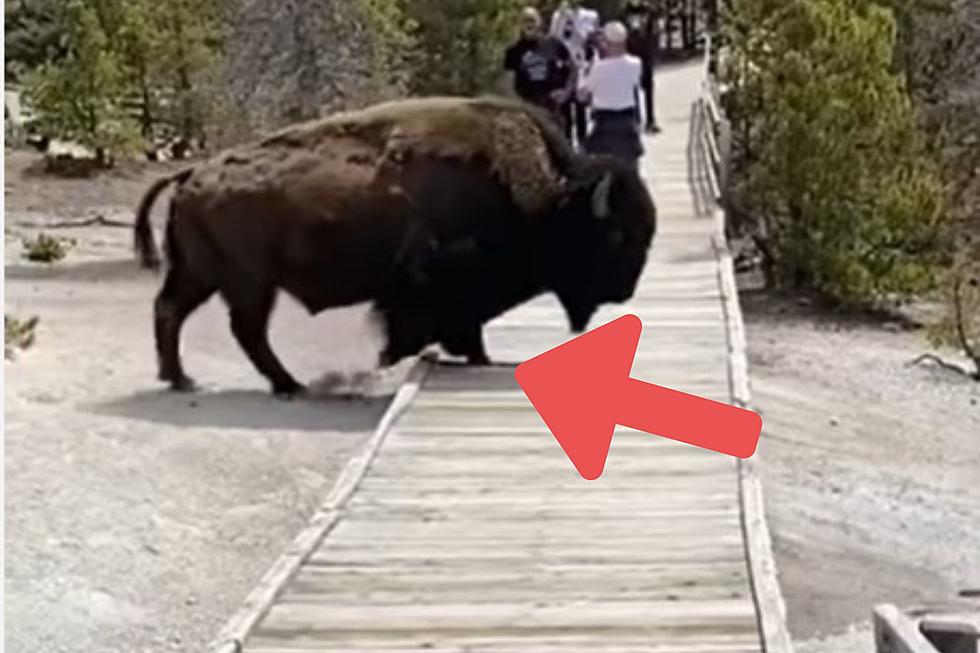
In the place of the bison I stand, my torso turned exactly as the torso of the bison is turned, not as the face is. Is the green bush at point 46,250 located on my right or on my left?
on my left

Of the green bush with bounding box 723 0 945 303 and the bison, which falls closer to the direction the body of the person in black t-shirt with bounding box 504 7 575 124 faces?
the bison

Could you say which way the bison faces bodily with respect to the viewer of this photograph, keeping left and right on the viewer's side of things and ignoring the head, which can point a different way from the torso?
facing to the right of the viewer

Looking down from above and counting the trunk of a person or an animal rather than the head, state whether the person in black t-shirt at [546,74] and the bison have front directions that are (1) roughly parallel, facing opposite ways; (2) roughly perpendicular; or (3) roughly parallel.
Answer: roughly perpendicular

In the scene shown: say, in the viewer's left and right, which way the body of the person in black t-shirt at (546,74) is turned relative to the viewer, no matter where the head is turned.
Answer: facing the viewer

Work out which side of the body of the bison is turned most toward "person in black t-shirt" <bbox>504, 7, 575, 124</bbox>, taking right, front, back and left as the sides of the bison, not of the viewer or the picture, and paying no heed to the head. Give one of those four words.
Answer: left

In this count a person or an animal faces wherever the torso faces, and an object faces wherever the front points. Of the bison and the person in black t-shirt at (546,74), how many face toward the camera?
1

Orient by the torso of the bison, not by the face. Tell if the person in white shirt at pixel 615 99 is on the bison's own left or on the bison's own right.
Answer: on the bison's own left

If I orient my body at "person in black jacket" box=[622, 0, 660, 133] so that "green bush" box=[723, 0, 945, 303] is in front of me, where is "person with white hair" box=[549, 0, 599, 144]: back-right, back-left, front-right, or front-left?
back-right
